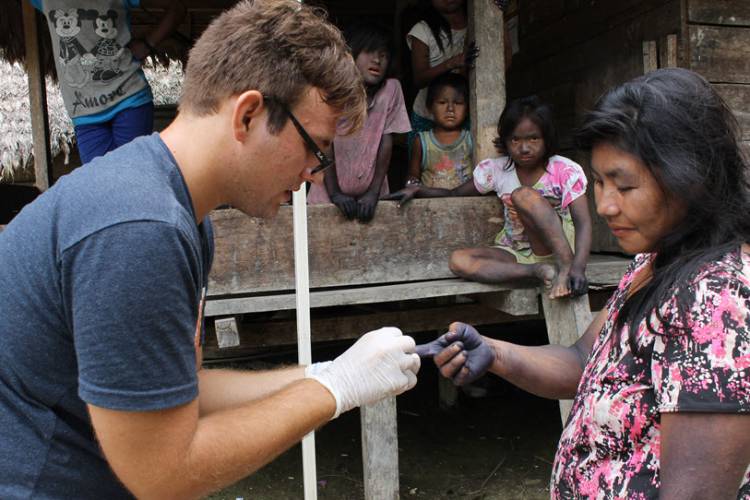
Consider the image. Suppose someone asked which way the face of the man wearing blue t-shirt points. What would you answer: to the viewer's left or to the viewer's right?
to the viewer's right

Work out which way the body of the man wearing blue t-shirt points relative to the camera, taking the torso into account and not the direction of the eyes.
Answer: to the viewer's right

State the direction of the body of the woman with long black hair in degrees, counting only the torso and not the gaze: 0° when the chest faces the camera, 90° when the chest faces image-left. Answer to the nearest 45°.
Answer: approximately 45°

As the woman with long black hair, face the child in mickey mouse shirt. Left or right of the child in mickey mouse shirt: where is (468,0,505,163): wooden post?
right

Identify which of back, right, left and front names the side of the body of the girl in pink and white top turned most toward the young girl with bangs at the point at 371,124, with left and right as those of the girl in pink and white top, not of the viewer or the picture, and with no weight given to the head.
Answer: right

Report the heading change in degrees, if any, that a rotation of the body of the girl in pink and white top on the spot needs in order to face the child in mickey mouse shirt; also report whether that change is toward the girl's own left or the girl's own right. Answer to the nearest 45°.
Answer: approximately 90° to the girl's own right

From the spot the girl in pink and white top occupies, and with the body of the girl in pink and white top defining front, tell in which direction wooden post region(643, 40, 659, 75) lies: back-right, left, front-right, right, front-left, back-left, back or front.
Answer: back-left

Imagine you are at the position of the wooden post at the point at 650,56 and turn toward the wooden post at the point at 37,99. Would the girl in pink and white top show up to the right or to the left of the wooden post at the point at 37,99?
left

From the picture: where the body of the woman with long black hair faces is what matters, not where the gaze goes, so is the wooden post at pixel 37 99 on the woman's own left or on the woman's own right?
on the woman's own right

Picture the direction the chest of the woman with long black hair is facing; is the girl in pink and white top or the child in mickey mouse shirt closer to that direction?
the child in mickey mouse shirt
